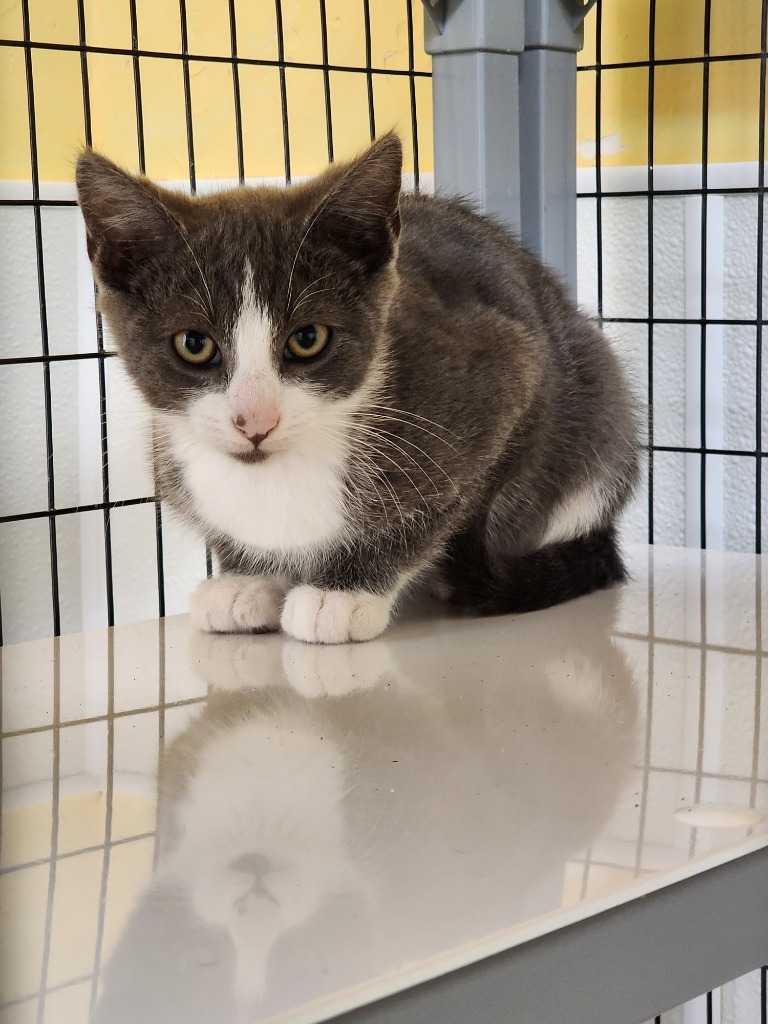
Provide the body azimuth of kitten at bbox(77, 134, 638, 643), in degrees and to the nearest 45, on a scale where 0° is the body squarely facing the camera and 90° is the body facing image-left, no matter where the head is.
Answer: approximately 45°

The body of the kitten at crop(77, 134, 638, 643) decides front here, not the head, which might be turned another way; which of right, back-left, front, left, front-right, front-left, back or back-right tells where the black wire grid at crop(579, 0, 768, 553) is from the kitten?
back

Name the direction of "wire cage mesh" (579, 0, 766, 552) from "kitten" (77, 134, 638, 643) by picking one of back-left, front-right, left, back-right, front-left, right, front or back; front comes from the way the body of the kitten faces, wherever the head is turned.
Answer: back

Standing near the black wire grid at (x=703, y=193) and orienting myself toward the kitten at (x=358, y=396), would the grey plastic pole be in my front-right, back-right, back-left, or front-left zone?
front-right
